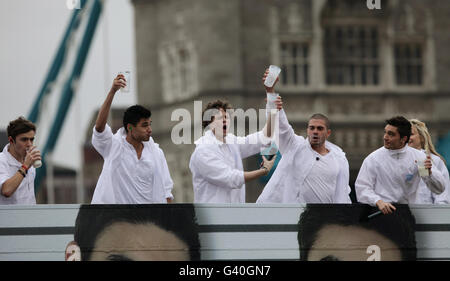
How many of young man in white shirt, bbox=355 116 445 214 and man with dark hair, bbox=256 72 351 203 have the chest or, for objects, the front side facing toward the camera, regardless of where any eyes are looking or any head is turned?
2

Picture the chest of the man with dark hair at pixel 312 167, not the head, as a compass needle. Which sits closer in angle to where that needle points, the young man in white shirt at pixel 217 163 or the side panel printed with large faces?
the side panel printed with large faces

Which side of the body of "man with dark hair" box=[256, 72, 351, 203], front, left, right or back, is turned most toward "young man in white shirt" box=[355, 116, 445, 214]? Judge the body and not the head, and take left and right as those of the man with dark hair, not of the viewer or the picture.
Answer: left

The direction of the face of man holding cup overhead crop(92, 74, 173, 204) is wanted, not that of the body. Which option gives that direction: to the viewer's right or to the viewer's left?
to the viewer's right

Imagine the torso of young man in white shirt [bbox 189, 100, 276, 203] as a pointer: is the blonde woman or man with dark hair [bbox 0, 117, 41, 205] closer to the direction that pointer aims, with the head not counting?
the blonde woman

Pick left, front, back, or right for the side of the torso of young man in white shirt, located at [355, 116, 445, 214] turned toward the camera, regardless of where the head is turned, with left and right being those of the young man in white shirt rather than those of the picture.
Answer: front

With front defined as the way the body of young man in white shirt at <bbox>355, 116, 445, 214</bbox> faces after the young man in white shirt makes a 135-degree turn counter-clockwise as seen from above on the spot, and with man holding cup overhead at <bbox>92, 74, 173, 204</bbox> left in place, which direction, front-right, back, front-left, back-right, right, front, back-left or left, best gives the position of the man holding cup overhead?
back-left

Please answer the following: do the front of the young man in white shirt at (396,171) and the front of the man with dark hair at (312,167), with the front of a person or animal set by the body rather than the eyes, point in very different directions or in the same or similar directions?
same or similar directions

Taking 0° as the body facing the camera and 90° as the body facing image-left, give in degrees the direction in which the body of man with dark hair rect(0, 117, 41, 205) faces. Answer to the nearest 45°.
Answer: approximately 315°

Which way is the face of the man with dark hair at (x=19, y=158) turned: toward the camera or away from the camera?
toward the camera

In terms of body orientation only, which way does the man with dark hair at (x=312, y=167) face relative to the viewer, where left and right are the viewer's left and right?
facing the viewer

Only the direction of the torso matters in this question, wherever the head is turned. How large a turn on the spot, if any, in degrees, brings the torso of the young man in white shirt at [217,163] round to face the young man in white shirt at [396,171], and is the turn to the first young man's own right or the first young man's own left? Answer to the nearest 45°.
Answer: approximately 45° to the first young man's own left
